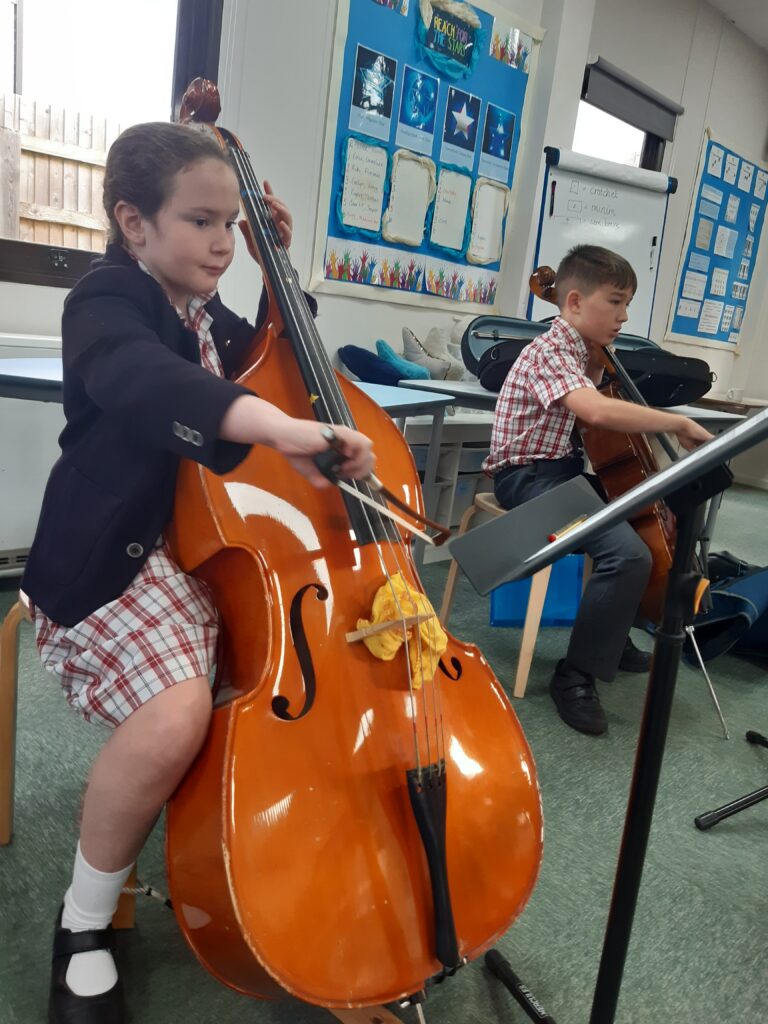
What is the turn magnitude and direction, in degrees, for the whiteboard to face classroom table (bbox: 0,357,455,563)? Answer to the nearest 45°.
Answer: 0° — it already faces it

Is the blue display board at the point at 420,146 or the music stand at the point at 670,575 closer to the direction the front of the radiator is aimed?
the music stand

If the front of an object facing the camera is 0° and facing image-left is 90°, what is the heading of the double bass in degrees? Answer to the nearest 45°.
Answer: approximately 315°

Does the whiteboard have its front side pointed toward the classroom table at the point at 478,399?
yes

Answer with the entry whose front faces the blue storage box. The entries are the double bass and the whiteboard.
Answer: the whiteboard

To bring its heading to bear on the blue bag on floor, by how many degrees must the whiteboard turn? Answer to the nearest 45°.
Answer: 0° — it already faces it

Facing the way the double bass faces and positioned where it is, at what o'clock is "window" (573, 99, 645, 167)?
The window is roughly at 8 o'clock from the double bass.

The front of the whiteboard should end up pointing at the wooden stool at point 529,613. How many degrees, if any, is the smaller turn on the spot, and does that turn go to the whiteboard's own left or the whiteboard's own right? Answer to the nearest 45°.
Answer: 0° — it already faces it

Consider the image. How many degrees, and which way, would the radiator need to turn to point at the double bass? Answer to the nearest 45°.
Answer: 0° — it already faces it

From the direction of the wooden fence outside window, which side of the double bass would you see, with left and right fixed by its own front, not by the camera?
back

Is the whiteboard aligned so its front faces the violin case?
yes
